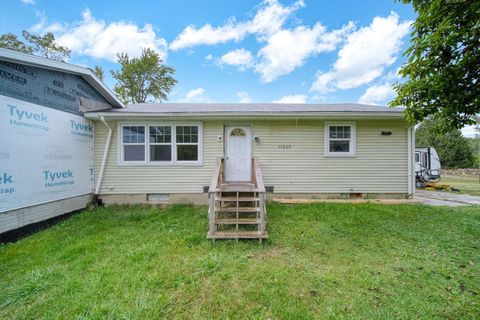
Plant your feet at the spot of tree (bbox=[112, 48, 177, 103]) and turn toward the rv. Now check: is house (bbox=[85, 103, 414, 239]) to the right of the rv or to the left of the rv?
right

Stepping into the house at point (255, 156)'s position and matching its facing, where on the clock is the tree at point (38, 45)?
The tree is roughly at 4 o'clock from the house.

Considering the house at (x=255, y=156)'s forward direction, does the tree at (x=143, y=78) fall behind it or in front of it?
behind

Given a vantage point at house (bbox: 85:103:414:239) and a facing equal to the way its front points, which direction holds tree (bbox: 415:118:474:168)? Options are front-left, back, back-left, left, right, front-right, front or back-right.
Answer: back-left

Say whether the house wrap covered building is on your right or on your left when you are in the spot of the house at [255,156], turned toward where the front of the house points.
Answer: on your right

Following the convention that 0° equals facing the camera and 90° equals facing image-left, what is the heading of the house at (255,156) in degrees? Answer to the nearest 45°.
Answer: approximately 0°

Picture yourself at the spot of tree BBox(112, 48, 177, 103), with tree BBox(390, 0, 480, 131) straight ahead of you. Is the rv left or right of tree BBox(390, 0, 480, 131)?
left
